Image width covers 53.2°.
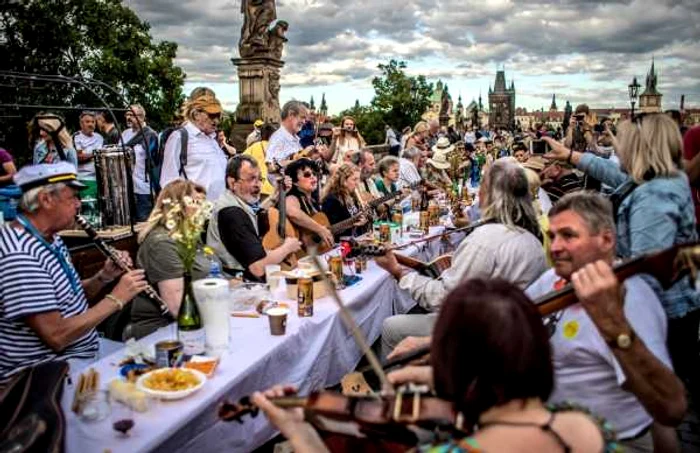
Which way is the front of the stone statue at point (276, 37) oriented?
to the viewer's right

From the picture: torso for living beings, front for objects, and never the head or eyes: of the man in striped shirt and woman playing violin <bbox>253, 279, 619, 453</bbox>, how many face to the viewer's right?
1

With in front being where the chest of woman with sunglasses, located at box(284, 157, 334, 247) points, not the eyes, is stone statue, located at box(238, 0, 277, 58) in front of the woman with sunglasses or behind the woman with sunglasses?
behind

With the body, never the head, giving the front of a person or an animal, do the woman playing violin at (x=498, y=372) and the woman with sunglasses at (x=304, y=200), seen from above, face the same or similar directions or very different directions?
very different directions

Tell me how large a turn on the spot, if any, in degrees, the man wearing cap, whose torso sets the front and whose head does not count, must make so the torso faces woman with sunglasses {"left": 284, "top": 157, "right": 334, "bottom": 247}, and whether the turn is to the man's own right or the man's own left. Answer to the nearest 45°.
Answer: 0° — they already face them

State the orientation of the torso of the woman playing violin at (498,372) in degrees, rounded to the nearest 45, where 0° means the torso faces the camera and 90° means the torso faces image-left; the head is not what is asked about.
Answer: approximately 135°

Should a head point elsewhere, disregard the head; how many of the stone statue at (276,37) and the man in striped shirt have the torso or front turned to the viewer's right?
2

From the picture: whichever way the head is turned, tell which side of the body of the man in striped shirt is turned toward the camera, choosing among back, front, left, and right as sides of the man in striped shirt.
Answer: right

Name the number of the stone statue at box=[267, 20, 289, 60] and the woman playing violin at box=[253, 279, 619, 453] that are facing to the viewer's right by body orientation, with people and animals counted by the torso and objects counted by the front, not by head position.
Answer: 1
